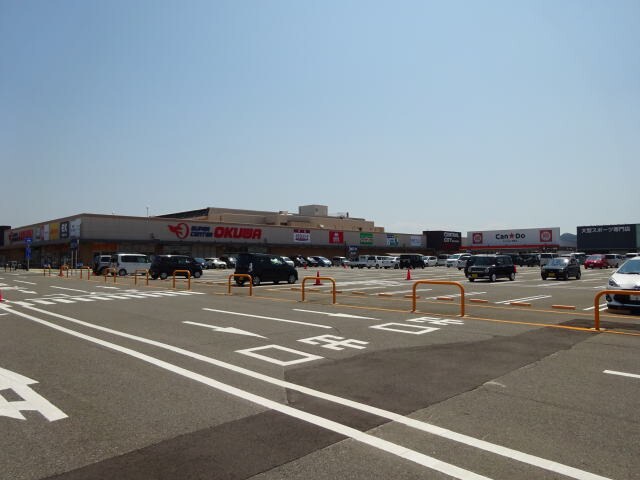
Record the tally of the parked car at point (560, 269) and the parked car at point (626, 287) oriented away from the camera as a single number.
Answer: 0

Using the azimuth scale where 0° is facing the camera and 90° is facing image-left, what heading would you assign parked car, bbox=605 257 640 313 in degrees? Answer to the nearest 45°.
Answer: approximately 45°

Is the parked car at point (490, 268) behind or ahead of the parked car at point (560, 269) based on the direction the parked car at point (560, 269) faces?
ahead

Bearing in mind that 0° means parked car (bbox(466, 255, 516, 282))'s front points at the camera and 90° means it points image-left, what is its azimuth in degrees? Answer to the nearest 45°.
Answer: approximately 45°

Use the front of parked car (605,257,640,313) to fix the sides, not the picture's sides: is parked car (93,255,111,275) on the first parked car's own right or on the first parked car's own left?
on the first parked car's own right

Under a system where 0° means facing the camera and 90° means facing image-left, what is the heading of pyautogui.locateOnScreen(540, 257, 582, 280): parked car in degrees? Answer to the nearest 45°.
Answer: approximately 45°

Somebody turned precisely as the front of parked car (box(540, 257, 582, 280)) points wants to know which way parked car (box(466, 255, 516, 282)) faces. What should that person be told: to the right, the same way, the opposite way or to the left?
the same way

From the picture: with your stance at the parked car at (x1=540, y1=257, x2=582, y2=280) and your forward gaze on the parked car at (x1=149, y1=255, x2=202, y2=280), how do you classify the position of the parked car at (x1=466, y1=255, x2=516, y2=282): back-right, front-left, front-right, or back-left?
front-left

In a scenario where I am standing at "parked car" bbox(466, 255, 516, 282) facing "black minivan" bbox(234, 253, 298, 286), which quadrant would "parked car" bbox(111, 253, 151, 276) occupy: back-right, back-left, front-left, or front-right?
front-right

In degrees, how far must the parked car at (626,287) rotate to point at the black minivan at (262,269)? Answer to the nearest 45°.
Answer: approximately 45° to its right

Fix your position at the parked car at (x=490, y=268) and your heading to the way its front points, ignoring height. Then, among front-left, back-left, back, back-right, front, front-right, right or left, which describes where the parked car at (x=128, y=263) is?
front-right

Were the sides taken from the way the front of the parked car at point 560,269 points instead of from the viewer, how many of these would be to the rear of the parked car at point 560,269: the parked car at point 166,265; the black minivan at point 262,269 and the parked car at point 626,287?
0

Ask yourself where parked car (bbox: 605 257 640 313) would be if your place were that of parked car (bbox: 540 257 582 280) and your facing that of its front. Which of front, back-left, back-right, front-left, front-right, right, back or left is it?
front-left

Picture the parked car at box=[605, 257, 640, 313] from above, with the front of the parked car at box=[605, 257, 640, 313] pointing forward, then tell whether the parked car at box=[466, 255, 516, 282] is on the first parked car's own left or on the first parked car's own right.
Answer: on the first parked car's own right

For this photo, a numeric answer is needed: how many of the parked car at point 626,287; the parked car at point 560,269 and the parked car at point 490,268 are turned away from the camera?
0

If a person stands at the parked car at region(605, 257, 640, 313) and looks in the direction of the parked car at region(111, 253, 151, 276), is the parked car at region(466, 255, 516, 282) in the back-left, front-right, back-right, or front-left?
front-right
